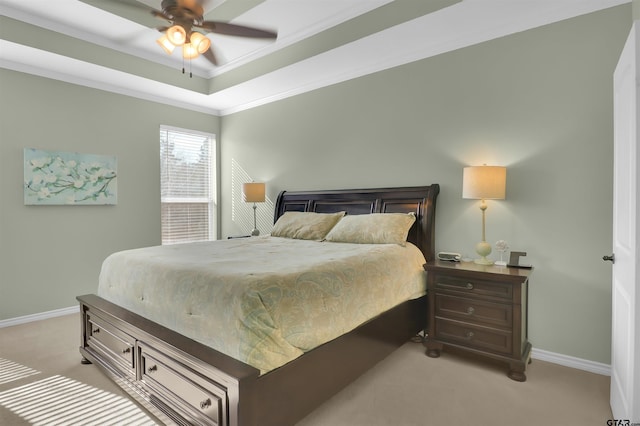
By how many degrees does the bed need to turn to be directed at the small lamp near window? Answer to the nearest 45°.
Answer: approximately 135° to its right

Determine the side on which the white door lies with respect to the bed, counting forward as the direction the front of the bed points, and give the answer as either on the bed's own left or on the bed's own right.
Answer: on the bed's own left

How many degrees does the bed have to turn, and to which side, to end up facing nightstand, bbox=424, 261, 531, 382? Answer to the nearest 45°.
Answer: approximately 135° to its left

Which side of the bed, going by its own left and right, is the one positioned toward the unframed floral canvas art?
right

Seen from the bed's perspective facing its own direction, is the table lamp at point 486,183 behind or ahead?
behind

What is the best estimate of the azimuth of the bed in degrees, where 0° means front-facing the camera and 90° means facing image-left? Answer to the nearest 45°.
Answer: approximately 45°
